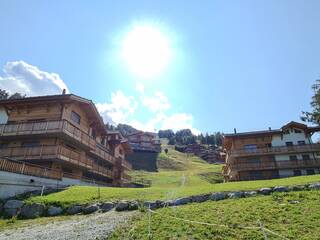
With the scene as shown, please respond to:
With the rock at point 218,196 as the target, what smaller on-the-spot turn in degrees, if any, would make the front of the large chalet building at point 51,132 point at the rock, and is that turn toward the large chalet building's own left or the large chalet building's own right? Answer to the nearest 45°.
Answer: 0° — it already faces it

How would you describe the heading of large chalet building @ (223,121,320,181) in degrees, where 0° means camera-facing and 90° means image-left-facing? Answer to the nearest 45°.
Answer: approximately 0°

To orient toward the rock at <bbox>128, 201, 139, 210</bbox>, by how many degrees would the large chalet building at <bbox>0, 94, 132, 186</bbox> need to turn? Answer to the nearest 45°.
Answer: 0° — it already faces it

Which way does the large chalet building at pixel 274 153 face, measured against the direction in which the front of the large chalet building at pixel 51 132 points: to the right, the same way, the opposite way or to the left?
to the right

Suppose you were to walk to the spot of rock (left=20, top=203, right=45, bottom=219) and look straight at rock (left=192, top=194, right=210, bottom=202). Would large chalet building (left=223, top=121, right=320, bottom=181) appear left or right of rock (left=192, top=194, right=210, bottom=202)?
left

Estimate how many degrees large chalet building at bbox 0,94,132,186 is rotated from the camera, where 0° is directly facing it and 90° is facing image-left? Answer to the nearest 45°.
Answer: approximately 315°

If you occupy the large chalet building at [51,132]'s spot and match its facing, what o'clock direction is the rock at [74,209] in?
The rock is roughly at 1 o'clock from the large chalet building.
